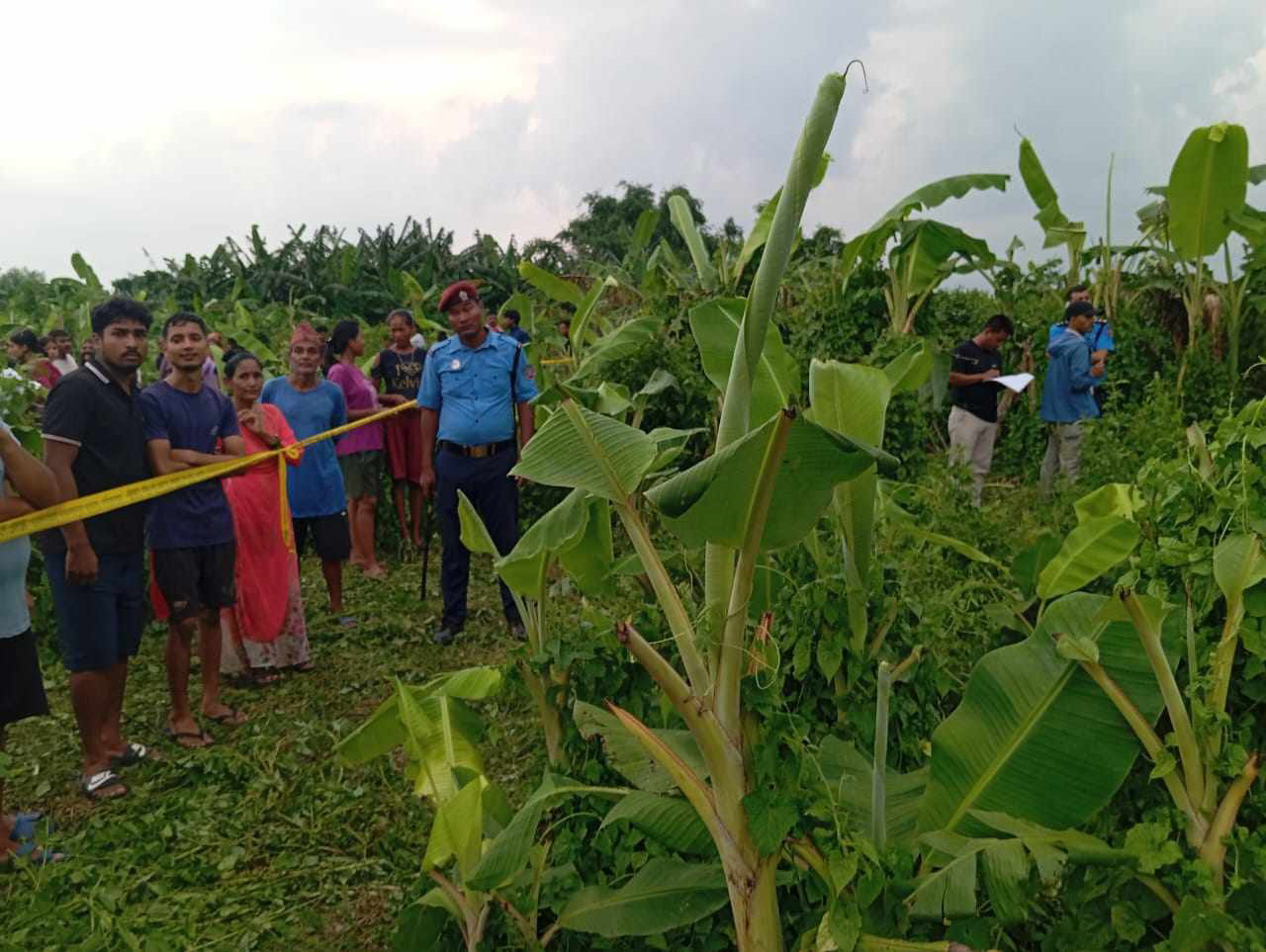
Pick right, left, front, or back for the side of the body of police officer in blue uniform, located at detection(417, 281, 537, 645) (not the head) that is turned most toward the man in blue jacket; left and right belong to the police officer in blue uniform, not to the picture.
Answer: left

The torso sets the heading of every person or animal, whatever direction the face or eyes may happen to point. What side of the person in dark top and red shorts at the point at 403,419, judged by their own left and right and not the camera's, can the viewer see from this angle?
front

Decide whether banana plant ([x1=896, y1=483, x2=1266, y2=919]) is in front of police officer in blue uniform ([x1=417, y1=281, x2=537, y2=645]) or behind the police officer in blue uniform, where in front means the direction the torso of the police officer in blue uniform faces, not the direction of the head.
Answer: in front

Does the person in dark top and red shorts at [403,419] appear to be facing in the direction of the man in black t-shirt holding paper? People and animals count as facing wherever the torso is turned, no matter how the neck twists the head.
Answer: no

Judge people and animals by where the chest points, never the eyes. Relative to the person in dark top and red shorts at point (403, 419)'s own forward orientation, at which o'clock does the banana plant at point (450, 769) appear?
The banana plant is roughly at 12 o'clock from the person in dark top and red shorts.

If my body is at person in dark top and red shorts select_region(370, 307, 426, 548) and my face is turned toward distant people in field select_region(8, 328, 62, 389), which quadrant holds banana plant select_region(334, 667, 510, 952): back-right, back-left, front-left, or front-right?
back-left

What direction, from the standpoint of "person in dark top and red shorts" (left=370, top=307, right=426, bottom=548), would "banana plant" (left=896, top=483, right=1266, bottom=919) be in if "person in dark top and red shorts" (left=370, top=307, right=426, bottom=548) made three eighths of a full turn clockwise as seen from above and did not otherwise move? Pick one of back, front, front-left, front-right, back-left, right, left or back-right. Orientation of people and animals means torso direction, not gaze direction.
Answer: back-left

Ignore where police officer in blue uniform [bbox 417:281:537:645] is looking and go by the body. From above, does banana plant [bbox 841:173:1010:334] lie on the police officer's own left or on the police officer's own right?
on the police officer's own left

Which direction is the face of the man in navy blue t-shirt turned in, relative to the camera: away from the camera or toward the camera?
toward the camera

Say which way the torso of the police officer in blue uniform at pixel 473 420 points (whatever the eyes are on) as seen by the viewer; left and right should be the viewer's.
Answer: facing the viewer

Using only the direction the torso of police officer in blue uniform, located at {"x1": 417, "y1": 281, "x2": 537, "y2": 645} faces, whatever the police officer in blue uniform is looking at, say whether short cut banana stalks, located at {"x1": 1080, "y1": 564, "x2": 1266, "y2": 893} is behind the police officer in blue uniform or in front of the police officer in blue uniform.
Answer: in front

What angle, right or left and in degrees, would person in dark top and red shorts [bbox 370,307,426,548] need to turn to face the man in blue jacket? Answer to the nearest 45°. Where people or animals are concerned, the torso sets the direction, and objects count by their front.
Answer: approximately 90° to their left

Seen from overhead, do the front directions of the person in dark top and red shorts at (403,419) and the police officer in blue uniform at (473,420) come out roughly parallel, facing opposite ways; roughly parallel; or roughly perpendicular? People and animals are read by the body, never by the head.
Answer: roughly parallel
